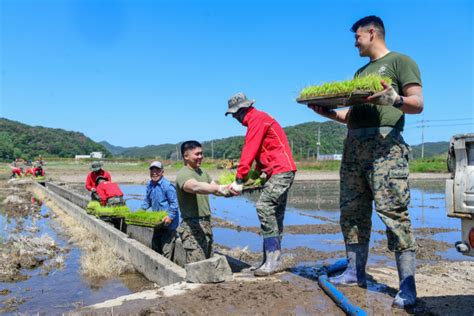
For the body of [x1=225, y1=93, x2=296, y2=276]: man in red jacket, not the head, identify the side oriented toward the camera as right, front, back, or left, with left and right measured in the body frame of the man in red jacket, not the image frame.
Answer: left

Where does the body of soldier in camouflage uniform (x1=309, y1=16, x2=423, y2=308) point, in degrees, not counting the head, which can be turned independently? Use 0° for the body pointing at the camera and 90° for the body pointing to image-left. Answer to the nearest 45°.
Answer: approximately 45°

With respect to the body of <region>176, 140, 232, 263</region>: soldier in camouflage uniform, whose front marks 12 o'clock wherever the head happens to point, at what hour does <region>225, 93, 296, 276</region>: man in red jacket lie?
The man in red jacket is roughly at 12 o'clock from the soldier in camouflage uniform.

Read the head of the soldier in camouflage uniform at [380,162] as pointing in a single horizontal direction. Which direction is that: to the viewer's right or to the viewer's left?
to the viewer's left

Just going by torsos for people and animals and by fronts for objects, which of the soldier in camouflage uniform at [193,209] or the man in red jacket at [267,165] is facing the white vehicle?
the soldier in camouflage uniform

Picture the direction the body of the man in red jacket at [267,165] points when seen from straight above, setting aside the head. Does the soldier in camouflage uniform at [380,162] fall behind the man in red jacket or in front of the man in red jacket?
behind

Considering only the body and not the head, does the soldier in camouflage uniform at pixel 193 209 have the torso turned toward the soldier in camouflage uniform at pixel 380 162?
yes

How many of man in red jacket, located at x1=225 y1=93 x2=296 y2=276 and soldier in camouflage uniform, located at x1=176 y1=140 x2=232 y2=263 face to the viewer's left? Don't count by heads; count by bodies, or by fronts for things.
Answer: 1

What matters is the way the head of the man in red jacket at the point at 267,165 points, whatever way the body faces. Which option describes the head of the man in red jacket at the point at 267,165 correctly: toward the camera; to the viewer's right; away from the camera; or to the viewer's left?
to the viewer's left
